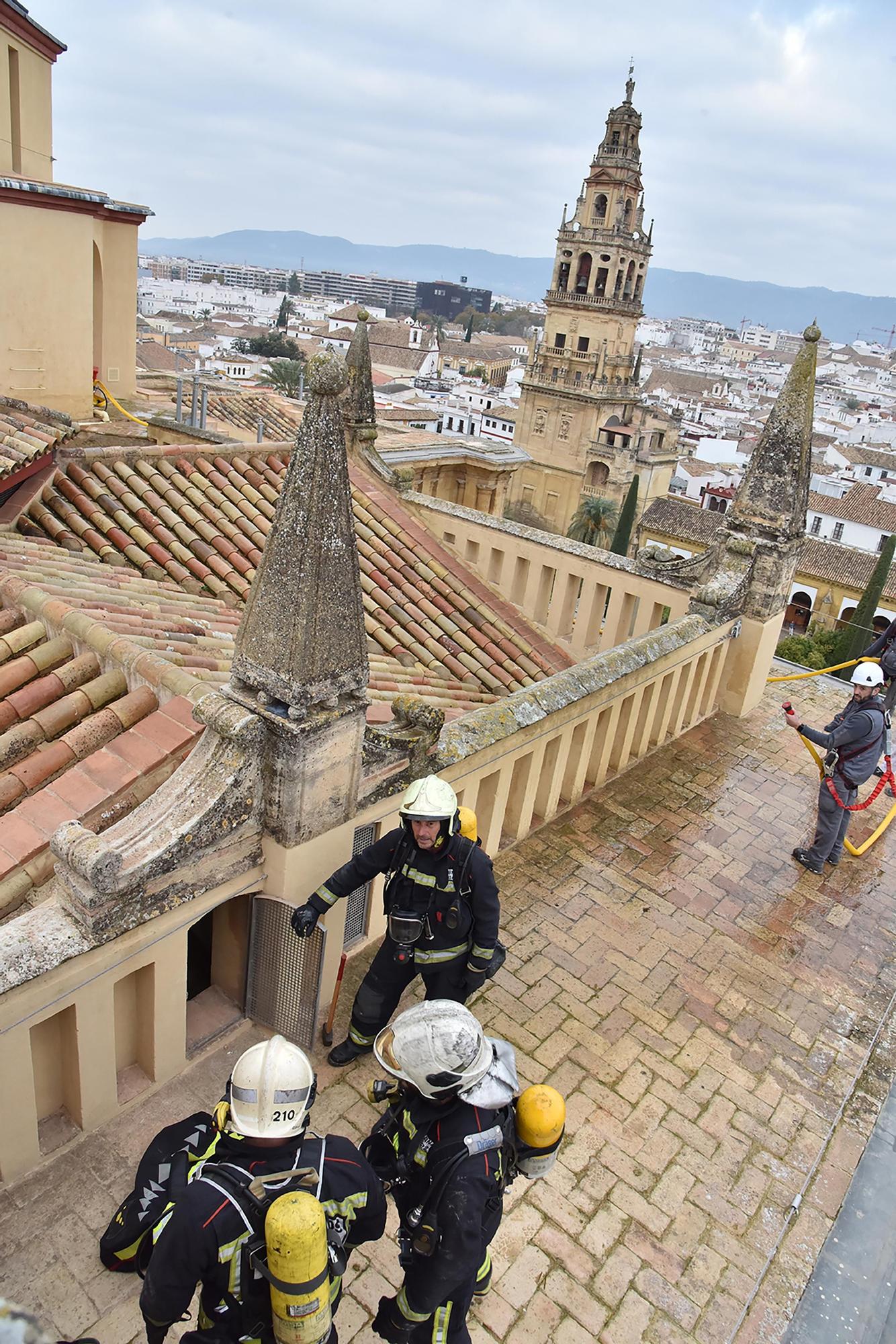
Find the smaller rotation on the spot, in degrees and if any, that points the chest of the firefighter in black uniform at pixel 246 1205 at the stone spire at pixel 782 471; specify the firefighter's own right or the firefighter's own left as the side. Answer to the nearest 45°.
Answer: approximately 45° to the firefighter's own right

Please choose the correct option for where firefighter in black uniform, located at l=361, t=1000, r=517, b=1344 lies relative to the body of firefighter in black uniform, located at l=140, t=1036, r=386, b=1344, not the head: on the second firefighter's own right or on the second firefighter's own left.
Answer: on the second firefighter's own right

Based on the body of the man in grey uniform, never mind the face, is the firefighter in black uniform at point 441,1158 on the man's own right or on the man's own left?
on the man's own left

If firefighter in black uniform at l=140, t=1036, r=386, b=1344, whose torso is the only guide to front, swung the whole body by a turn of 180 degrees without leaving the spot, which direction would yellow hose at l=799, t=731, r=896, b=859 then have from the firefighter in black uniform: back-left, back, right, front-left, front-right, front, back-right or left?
back-left

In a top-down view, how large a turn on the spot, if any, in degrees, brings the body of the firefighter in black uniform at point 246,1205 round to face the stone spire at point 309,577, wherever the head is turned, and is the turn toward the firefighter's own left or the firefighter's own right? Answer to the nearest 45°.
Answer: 0° — they already face it

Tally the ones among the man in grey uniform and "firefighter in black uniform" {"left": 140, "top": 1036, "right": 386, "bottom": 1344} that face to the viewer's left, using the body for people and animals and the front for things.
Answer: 1

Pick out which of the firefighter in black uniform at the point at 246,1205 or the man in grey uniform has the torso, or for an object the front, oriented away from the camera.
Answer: the firefighter in black uniform

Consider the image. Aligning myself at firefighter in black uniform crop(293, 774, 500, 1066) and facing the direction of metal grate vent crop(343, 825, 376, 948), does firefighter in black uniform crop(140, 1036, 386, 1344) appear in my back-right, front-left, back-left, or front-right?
back-left

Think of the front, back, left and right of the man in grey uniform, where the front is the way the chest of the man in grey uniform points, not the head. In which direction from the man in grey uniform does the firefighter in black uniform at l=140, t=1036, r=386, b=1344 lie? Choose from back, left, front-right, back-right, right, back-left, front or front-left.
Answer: left

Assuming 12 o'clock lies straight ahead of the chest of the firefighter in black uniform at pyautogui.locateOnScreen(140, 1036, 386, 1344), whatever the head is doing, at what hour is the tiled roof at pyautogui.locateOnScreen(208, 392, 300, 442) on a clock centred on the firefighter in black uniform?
The tiled roof is roughly at 12 o'clock from the firefighter in black uniform.

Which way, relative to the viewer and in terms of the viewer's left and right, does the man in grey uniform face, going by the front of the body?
facing to the left of the viewer

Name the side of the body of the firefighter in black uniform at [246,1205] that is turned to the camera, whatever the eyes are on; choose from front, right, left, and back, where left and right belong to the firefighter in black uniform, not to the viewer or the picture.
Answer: back

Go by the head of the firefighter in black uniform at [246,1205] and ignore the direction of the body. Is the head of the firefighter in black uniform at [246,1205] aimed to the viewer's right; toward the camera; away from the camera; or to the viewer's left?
away from the camera

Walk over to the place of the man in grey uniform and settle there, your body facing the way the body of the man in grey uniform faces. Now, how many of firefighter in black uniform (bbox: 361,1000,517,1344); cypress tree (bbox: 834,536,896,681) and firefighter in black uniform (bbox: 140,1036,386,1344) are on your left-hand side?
2

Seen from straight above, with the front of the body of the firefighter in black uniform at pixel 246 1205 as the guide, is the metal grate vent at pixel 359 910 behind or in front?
in front
